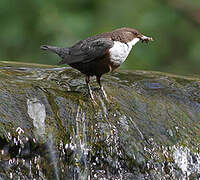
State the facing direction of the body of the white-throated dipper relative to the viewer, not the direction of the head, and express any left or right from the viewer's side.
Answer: facing to the right of the viewer
